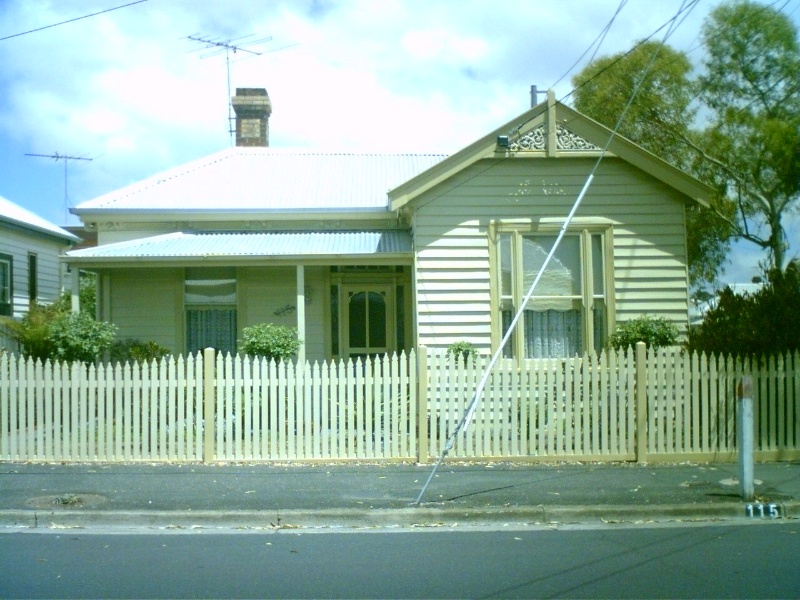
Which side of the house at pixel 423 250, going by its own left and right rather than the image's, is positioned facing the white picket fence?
front

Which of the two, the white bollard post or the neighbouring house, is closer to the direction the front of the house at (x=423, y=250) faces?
the white bollard post

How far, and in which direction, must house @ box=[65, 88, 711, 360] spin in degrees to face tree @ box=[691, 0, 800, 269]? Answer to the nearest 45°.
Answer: approximately 135° to its left

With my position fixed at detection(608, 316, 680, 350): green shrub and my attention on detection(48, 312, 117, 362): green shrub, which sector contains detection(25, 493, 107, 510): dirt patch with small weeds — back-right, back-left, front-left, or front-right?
front-left

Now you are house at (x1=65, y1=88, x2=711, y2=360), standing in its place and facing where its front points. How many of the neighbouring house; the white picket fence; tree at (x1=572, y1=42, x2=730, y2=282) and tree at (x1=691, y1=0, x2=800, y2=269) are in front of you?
1

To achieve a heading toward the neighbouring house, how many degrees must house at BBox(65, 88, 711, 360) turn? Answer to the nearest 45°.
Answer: approximately 135° to its right

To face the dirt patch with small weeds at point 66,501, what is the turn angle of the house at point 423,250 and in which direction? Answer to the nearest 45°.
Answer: approximately 45° to its right

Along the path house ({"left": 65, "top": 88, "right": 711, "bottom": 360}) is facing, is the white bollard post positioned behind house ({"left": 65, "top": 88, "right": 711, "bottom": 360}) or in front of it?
in front

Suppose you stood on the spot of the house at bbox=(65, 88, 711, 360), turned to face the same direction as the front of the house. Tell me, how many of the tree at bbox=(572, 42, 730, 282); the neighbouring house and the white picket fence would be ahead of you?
1

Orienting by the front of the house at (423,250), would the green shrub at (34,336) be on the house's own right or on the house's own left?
on the house's own right

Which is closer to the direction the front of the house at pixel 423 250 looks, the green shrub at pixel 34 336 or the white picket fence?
the white picket fence

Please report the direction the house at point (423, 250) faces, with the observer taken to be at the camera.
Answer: facing the viewer
